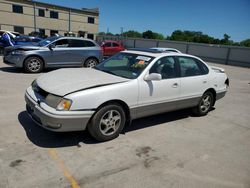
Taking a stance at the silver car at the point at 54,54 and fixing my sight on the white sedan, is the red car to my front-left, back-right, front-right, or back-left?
back-left

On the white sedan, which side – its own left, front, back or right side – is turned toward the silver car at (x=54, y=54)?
right

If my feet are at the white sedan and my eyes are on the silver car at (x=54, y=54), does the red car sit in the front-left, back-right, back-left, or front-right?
front-right

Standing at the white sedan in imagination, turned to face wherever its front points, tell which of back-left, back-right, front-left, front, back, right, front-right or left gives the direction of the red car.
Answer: back-right
